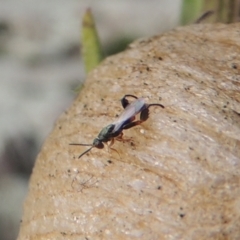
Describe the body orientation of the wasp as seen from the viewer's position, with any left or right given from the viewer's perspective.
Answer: facing the viewer and to the left of the viewer
